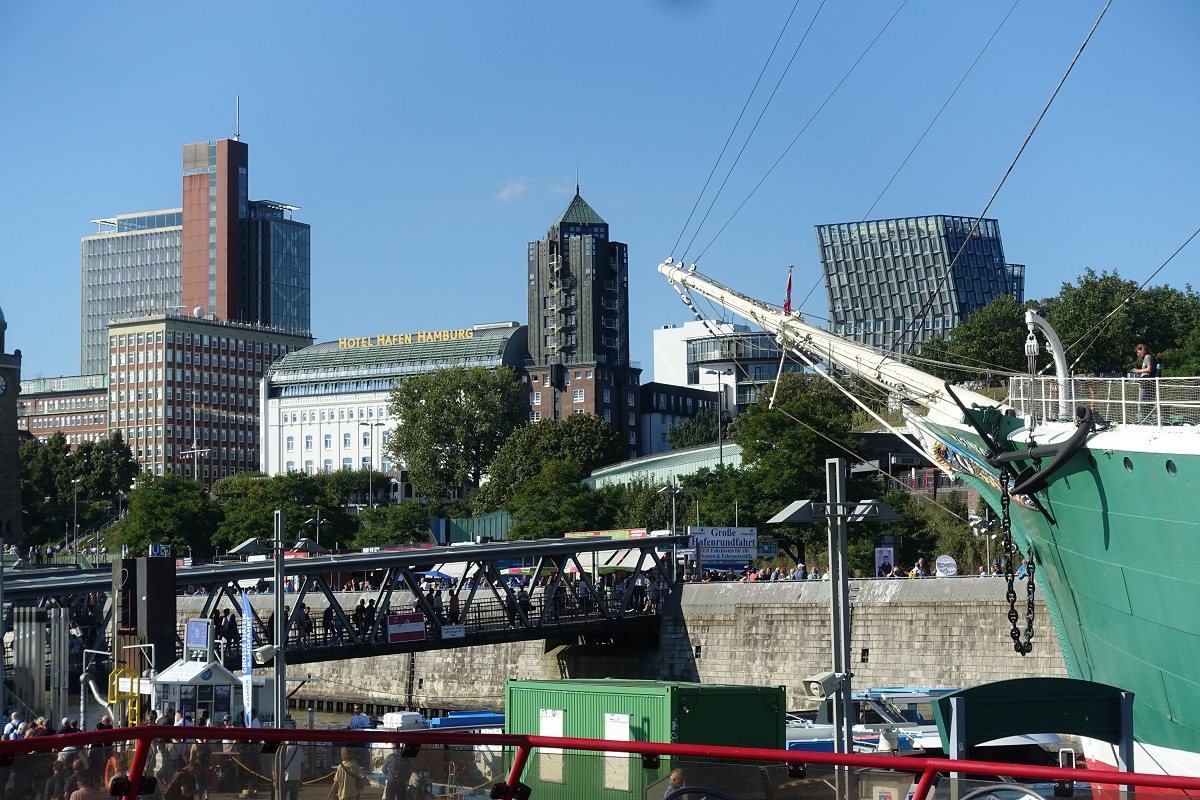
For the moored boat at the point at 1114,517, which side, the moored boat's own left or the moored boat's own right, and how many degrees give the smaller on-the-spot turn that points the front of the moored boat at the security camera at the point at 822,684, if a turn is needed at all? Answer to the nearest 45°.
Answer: approximately 45° to the moored boat's own left

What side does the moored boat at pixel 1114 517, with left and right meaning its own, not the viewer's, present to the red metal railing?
left

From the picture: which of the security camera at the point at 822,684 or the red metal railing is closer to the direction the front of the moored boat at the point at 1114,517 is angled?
the security camera

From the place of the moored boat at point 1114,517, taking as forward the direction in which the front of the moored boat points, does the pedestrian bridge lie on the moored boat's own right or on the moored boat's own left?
on the moored boat's own right

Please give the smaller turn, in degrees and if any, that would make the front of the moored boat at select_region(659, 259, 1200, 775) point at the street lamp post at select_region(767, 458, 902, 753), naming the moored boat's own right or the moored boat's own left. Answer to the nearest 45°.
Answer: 0° — it already faces it

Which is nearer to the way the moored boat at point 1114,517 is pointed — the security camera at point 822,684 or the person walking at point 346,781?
the security camera

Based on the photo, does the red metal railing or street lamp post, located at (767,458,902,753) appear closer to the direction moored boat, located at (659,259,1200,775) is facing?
the street lamp post

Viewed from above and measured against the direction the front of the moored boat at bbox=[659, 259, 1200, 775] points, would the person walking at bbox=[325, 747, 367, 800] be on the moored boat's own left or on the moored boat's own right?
on the moored boat's own left

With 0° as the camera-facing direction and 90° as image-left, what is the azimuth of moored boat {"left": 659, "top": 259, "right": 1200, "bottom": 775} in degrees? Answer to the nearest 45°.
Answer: approximately 90°

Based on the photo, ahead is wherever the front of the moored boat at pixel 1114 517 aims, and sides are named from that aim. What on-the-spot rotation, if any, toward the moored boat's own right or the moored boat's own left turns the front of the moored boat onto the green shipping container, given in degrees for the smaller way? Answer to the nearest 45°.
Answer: approximately 45° to the moored boat's own left

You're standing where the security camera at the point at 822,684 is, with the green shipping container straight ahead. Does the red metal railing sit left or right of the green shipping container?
left
